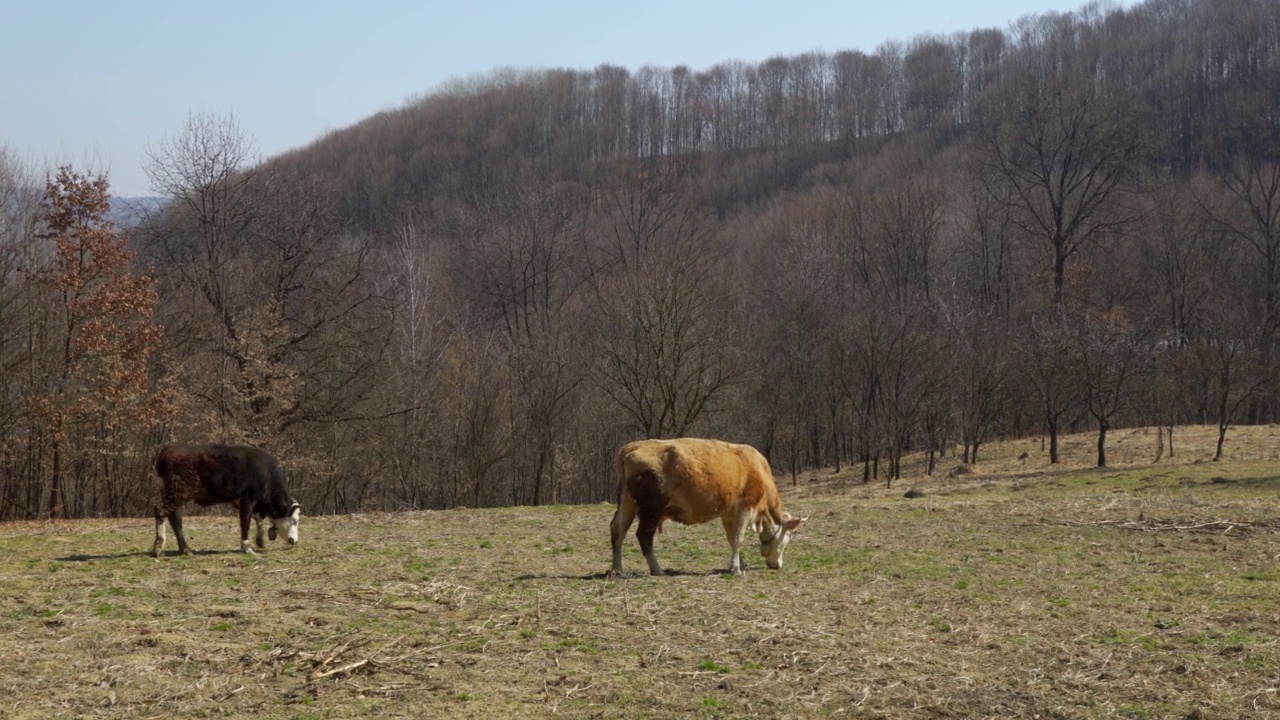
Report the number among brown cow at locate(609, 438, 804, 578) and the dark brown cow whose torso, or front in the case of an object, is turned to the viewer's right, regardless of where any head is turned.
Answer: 2

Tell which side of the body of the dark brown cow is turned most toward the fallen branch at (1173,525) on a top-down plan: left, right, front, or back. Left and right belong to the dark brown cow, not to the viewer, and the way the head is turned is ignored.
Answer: front

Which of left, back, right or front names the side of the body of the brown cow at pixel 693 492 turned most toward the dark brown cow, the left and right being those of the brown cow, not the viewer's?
back

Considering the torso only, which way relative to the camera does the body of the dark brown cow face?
to the viewer's right

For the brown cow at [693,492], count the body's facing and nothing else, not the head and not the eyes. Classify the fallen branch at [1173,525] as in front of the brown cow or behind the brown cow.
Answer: in front

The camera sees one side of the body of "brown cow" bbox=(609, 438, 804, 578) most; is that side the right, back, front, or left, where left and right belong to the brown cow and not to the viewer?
right

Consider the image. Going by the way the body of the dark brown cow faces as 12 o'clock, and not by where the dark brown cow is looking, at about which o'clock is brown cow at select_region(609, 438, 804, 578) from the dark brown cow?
The brown cow is roughly at 1 o'clock from the dark brown cow.

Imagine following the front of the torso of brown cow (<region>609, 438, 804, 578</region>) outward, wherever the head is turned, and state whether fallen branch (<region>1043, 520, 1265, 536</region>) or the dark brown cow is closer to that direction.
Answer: the fallen branch
